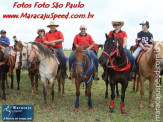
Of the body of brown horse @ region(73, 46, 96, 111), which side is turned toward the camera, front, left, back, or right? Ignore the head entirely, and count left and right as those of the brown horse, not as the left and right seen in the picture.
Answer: front

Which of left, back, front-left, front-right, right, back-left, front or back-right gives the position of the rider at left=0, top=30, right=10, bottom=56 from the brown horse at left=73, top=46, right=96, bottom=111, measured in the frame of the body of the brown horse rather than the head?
back-right

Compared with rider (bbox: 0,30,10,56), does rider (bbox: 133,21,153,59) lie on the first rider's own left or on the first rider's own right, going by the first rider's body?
on the first rider's own left

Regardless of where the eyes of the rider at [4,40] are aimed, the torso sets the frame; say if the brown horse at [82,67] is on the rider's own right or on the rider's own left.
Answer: on the rider's own left

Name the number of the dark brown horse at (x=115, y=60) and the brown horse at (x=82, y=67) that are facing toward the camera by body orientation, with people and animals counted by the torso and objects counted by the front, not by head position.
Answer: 2

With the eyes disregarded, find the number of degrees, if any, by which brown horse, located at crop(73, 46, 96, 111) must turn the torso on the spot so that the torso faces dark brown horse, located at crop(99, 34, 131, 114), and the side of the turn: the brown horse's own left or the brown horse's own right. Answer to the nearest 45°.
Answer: approximately 90° to the brown horse's own left

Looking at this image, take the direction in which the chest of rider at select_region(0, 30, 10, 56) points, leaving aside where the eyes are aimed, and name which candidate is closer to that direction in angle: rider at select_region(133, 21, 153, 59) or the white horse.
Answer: the white horse

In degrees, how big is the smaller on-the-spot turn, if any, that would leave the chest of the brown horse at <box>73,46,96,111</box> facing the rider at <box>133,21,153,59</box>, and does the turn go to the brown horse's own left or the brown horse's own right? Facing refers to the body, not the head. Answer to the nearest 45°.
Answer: approximately 135° to the brown horse's own left

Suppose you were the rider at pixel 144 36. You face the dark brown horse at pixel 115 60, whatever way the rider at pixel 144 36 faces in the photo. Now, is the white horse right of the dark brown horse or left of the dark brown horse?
right

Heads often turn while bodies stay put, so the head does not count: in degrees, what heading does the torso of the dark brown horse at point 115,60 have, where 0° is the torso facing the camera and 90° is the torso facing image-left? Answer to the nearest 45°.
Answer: approximately 0°

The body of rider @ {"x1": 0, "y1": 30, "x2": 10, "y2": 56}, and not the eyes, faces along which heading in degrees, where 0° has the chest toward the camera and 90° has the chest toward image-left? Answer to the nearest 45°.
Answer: approximately 45°

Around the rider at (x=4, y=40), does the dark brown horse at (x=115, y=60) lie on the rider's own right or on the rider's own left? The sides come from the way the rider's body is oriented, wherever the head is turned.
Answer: on the rider's own left
